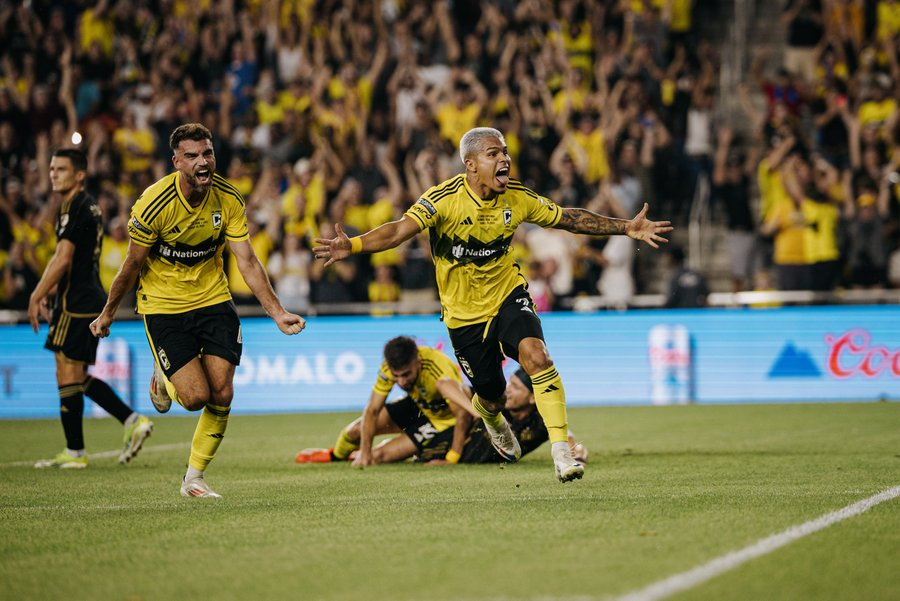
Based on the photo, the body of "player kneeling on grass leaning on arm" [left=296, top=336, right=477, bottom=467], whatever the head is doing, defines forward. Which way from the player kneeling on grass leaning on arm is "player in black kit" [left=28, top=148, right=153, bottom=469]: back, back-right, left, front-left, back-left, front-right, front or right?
front-right

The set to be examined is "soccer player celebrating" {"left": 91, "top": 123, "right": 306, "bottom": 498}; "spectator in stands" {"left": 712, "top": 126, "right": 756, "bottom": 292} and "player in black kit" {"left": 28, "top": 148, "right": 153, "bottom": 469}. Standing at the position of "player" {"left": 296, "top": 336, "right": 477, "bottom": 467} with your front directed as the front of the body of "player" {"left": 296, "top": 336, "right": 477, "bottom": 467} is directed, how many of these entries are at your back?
1

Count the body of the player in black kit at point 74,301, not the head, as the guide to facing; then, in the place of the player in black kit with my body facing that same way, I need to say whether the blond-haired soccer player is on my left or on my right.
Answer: on my left

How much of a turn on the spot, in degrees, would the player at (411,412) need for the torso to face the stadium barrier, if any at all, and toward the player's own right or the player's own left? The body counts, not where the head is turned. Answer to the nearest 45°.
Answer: approximately 180°
